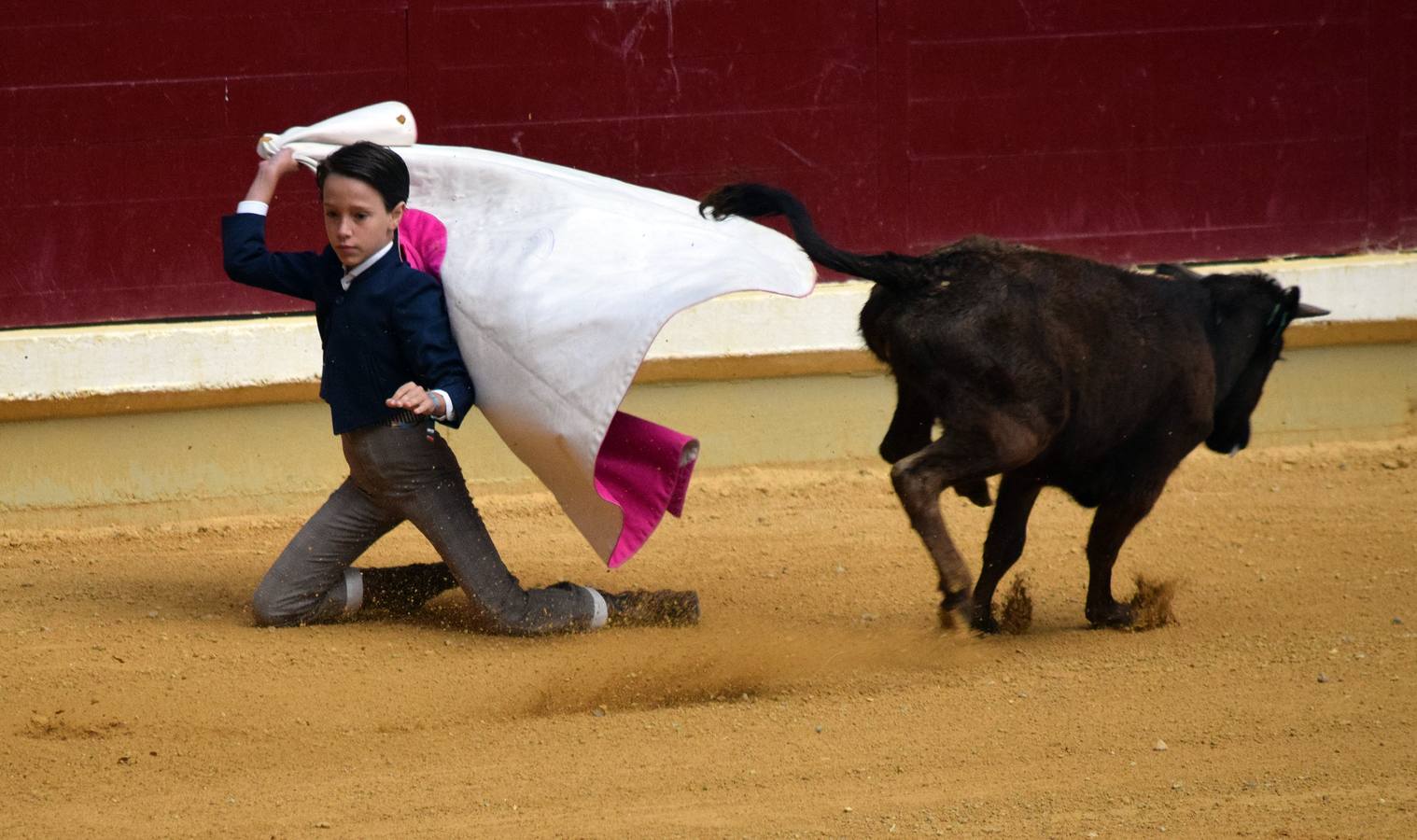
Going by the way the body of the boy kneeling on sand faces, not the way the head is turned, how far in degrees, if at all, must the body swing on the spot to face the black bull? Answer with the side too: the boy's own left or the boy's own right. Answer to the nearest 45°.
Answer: approximately 135° to the boy's own left

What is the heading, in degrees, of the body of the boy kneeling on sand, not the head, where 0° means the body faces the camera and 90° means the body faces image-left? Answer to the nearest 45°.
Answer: approximately 45°
